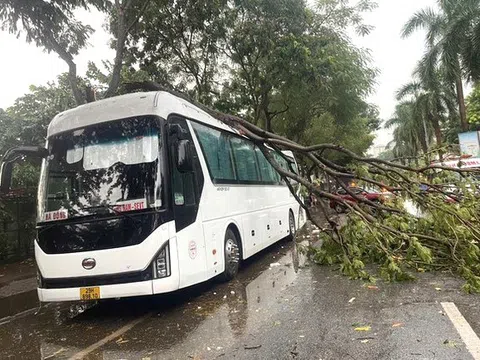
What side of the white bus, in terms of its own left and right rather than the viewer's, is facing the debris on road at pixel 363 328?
left

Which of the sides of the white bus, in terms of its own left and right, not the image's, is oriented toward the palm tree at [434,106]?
back

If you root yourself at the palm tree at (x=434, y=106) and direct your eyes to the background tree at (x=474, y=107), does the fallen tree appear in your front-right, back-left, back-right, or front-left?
back-right

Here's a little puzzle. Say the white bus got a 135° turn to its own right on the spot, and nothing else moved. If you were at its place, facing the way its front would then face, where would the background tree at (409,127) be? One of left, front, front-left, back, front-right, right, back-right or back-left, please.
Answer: front-right

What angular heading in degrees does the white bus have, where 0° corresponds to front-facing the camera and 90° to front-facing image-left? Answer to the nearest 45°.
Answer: approximately 45°

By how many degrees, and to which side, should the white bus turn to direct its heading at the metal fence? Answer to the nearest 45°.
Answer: approximately 90° to its right

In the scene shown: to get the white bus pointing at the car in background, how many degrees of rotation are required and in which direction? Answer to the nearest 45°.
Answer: approximately 135° to its left

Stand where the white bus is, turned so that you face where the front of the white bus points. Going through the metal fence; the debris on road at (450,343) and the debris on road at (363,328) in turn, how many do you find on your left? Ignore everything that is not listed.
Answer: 2

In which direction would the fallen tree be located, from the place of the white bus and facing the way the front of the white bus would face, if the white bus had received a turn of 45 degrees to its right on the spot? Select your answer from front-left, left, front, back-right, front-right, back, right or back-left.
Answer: back

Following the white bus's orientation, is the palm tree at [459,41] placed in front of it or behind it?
behind

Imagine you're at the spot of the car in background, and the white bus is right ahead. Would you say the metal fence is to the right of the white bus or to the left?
right

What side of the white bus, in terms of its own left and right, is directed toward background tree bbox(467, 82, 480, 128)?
back
